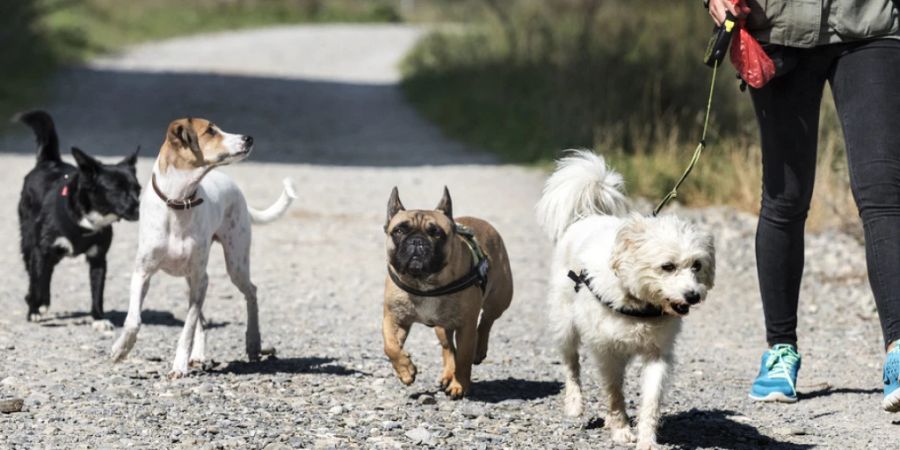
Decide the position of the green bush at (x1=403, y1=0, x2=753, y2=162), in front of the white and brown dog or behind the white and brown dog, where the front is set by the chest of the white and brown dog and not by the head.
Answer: behind

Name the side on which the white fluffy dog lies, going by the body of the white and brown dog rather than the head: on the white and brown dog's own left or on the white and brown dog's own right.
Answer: on the white and brown dog's own left

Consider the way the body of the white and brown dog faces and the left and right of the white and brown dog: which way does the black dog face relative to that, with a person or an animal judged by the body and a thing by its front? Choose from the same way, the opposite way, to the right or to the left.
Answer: to the left

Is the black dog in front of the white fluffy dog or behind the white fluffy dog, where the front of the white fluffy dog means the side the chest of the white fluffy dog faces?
behind

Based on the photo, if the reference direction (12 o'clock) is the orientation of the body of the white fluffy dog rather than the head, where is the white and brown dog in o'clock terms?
The white and brown dog is roughly at 5 o'clock from the white fluffy dog.

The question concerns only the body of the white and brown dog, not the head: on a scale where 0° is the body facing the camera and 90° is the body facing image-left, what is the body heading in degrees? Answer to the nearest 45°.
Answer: approximately 45°

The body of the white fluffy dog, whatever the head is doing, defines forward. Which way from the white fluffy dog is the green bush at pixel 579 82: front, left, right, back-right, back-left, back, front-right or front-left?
back-left

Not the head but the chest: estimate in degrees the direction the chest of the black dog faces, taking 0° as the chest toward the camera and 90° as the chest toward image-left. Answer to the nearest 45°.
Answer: approximately 315°

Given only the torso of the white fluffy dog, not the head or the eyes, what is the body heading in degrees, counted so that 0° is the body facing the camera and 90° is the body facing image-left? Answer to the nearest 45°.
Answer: approximately 315°
